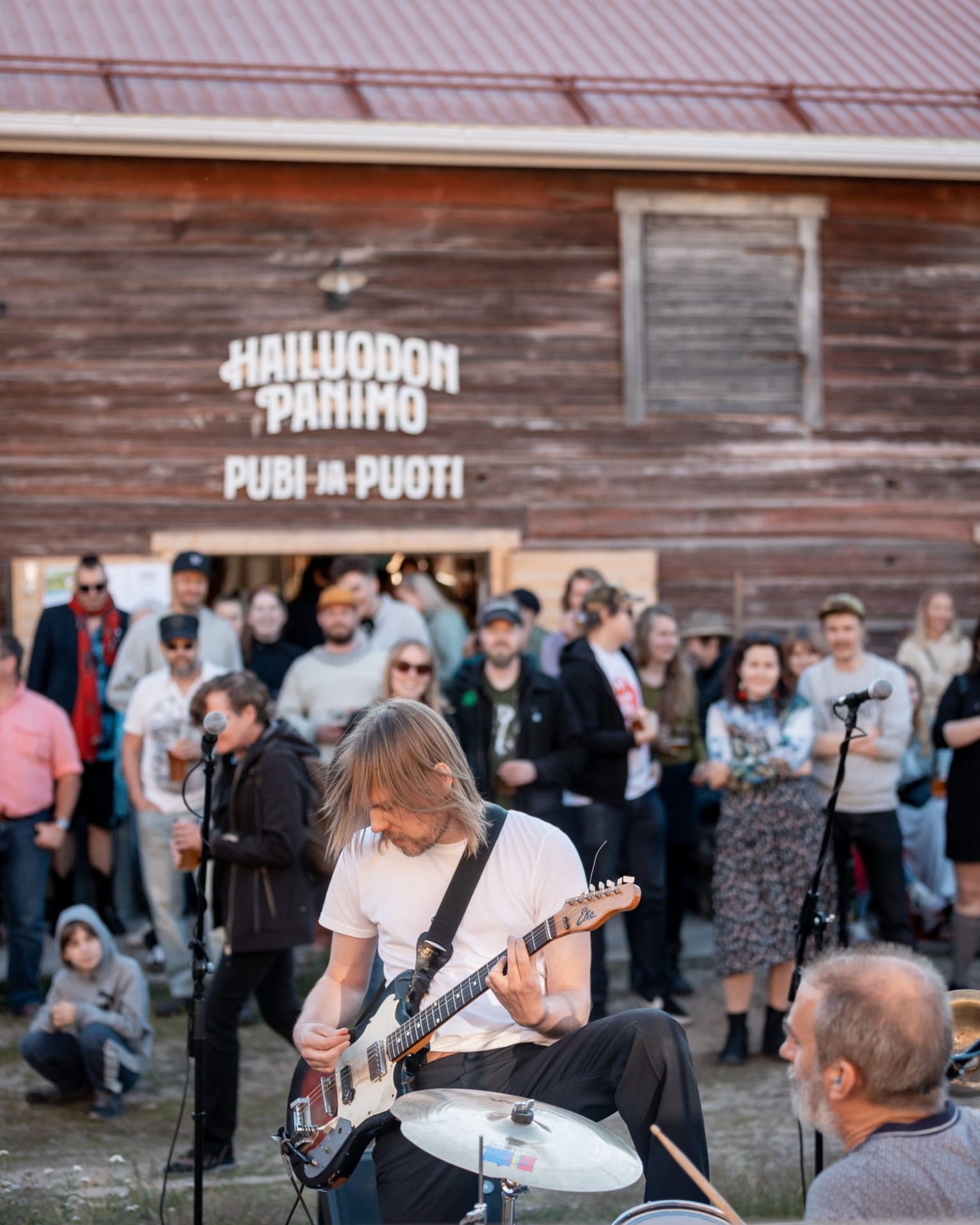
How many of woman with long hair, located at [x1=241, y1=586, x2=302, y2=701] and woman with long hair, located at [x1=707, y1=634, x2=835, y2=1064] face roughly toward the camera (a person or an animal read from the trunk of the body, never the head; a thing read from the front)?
2

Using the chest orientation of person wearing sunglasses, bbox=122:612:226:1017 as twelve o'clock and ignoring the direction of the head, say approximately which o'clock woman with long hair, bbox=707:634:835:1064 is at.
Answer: The woman with long hair is roughly at 10 o'clock from the person wearing sunglasses.

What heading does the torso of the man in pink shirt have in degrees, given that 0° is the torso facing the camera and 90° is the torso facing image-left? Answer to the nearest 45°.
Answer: approximately 0°

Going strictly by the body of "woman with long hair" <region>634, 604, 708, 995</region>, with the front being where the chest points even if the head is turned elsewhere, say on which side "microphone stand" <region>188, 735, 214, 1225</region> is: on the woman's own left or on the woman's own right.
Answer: on the woman's own right

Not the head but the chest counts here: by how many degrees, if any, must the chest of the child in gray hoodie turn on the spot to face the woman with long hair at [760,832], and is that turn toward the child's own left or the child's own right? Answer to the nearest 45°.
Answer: approximately 135° to the child's own left

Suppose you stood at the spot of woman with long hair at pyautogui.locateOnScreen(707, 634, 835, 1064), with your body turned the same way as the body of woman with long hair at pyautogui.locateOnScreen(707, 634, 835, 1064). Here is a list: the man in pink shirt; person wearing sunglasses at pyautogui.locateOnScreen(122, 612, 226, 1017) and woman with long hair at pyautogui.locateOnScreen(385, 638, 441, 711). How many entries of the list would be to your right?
3

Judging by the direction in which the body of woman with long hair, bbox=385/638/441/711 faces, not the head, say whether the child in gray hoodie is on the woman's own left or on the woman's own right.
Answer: on the woman's own right

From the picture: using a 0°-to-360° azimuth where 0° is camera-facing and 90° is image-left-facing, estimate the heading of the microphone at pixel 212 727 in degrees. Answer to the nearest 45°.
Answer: approximately 315°

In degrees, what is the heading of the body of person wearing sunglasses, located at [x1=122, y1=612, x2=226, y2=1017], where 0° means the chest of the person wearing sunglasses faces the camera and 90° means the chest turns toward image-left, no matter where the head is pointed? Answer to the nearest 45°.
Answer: approximately 0°
